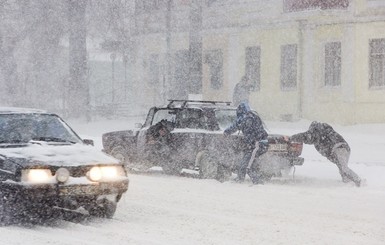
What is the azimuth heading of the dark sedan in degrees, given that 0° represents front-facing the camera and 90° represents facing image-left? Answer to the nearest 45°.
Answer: approximately 315°

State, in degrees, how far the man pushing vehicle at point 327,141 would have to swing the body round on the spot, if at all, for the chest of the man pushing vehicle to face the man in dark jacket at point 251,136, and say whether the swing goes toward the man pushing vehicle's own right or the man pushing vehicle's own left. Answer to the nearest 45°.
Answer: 0° — they already face them

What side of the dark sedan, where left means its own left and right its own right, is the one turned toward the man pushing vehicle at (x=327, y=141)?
left

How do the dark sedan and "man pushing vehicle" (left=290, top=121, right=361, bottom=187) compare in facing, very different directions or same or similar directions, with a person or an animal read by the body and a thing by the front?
very different directions

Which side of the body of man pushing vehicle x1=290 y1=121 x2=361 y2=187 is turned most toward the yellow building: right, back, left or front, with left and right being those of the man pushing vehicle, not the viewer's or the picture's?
right

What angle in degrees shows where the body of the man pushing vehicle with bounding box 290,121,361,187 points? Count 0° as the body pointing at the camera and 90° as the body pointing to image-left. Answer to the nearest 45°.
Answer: approximately 90°

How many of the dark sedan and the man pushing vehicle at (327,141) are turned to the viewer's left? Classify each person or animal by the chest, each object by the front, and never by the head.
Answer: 1

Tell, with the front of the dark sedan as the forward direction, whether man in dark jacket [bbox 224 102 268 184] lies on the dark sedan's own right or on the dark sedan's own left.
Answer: on the dark sedan's own left

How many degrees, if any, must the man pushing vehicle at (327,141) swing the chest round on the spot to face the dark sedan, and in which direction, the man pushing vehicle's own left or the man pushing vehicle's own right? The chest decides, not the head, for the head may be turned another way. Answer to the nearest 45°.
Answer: approximately 45° to the man pushing vehicle's own left

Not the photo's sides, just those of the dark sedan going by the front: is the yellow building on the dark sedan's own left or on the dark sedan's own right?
on the dark sedan's own left

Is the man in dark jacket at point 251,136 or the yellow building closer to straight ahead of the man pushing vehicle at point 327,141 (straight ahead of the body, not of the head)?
the man in dark jacket
